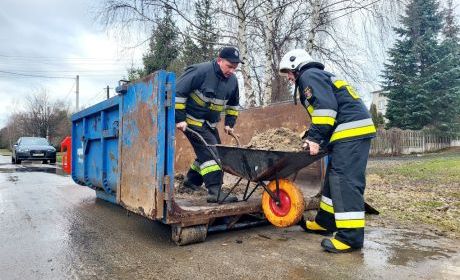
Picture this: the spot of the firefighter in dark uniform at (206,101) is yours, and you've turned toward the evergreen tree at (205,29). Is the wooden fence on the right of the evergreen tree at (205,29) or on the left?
right

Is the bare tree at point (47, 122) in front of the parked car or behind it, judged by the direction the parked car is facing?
behind

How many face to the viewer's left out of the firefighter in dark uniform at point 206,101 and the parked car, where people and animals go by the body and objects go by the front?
0

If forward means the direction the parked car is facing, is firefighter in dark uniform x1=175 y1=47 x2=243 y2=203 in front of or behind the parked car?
in front

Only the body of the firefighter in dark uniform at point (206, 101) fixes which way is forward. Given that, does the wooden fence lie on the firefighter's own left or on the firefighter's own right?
on the firefighter's own left

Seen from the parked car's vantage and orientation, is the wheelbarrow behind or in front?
in front

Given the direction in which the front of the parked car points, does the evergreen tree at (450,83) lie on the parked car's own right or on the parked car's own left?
on the parked car's own left

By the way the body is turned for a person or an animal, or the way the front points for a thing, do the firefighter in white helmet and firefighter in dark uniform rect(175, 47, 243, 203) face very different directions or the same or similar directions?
very different directions

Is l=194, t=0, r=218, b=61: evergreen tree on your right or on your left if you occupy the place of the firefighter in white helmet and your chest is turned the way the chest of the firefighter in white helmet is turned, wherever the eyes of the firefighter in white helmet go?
on your right

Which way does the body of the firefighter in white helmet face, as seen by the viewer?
to the viewer's left
